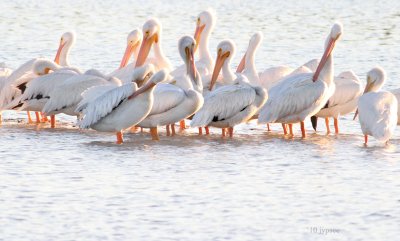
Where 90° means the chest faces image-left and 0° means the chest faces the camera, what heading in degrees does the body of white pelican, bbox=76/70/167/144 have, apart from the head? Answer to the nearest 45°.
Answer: approximately 270°

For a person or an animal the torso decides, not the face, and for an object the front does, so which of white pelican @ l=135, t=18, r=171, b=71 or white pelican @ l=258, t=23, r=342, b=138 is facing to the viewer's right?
white pelican @ l=258, t=23, r=342, b=138

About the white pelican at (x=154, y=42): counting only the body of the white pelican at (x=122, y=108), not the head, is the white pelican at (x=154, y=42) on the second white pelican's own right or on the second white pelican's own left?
on the second white pelican's own left

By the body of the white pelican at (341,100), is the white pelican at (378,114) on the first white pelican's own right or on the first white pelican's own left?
on the first white pelican's own right

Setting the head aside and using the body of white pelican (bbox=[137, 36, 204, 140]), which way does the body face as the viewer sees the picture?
to the viewer's right
